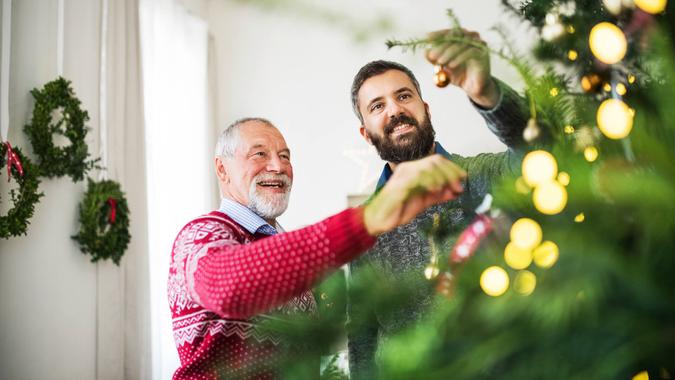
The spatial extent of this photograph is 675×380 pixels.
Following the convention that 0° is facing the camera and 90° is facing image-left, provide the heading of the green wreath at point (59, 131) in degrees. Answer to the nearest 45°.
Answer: approximately 315°

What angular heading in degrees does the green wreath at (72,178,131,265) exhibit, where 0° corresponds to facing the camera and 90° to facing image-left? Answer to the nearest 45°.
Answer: approximately 315°

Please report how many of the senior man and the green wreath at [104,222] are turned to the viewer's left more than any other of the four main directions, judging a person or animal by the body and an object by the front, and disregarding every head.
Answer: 0

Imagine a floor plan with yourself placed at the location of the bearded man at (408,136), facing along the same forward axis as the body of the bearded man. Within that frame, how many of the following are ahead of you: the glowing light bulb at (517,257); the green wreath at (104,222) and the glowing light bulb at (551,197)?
2

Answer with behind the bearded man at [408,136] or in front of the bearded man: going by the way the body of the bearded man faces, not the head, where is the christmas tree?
in front

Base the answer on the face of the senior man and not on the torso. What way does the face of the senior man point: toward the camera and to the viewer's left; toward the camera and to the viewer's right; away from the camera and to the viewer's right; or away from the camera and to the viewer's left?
toward the camera and to the viewer's right

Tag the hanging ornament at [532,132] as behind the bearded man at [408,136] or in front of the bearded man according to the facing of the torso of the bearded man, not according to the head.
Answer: in front

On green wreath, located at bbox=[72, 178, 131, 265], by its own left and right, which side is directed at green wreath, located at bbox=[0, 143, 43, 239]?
right

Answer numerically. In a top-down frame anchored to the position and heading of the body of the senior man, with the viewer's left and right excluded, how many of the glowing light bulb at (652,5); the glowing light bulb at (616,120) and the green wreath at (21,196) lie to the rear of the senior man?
1

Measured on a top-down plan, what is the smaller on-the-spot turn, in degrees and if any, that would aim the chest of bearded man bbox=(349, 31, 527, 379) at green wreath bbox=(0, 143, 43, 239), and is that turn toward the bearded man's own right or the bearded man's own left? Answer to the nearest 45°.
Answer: approximately 135° to the bearded man's own right

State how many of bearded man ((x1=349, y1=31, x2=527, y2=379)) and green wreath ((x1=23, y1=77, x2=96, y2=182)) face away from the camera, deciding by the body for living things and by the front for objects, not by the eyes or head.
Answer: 0
